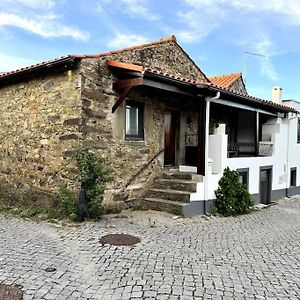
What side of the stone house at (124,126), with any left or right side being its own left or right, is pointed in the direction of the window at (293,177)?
left

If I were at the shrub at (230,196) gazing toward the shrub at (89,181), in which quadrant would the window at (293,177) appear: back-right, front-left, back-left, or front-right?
back-right

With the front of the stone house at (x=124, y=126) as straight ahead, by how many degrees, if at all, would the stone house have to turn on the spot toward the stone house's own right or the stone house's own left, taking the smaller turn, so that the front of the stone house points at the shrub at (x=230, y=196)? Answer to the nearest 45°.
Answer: approximately 45° to the stone house's own left

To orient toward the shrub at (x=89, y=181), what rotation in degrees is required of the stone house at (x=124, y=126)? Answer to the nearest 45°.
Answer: approximately 45° to its right
